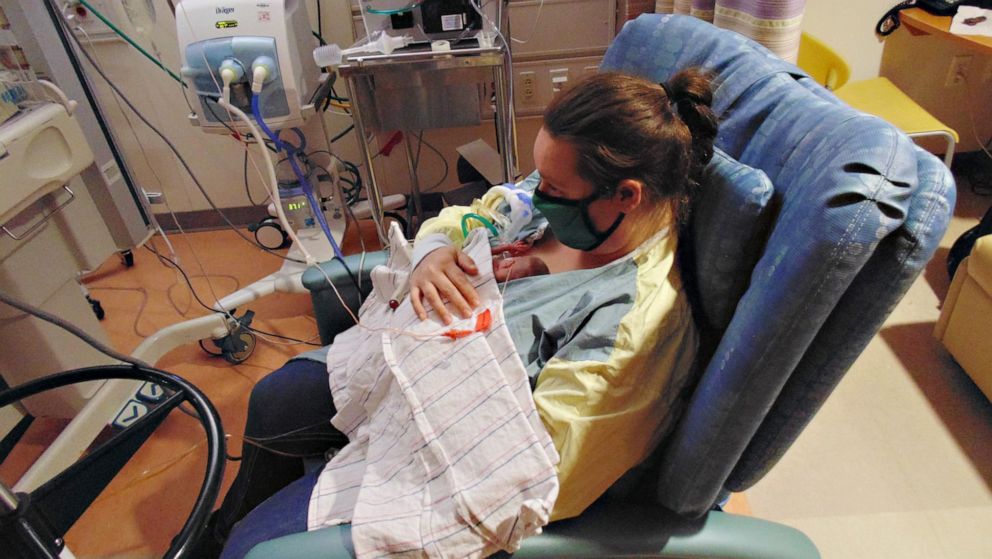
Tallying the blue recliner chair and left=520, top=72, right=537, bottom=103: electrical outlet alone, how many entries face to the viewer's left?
1

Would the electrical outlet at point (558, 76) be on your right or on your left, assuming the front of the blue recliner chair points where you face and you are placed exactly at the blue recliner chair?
on your right

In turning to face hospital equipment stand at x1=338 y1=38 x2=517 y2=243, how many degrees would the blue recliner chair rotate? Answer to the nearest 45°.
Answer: approximately 45° to its right

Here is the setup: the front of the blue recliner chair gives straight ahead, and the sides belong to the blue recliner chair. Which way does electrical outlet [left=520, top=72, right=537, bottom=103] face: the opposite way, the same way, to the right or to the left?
to the left

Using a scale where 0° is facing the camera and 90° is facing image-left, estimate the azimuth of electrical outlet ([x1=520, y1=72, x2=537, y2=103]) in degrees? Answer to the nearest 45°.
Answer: approximately 0°

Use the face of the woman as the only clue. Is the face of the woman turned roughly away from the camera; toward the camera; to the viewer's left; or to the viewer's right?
to the viewer's left

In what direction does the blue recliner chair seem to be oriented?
to the viewer's left
